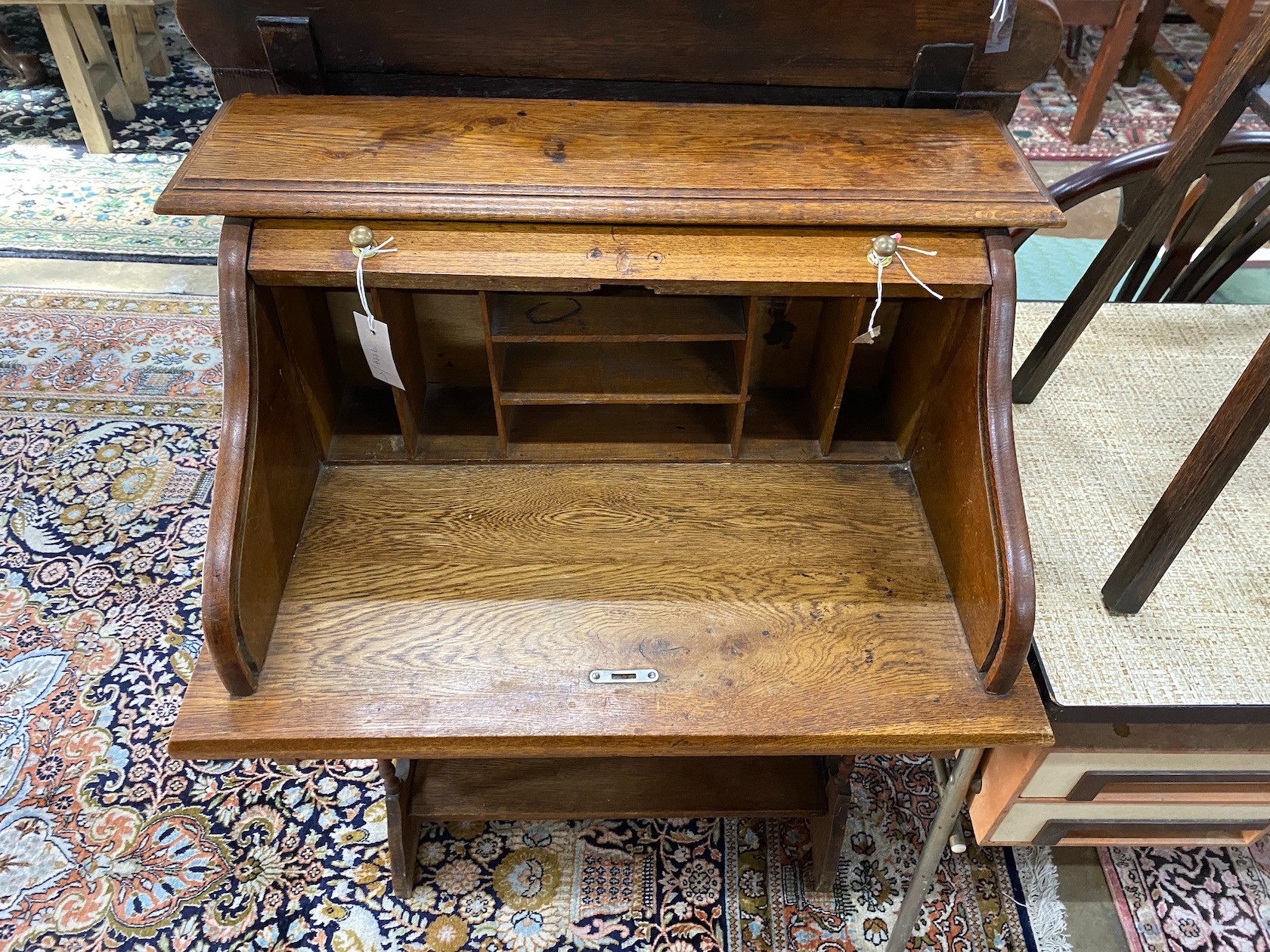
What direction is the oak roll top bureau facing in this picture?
toward the camera

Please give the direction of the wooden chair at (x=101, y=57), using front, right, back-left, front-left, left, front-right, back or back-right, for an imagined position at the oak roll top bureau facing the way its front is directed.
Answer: back-right

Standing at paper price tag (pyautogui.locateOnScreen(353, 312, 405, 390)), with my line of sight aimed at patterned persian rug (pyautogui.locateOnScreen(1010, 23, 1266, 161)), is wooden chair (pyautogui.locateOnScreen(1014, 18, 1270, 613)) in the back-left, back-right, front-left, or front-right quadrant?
front-right

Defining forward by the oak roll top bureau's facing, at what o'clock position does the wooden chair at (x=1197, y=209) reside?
The wooden chair is roughly at 8 o'clock from the oak roll top bureau.

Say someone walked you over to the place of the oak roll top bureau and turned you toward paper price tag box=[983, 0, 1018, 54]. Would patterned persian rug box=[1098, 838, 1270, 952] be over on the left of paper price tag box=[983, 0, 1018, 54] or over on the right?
right

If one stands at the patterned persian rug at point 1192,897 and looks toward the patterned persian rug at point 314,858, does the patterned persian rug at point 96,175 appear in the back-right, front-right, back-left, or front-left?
front-right

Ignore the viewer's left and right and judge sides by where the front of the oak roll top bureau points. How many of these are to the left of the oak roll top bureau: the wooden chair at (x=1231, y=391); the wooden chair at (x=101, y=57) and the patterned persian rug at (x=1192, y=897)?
2

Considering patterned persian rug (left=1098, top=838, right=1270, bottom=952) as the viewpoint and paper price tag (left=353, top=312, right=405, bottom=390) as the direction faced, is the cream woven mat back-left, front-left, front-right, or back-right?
front-right

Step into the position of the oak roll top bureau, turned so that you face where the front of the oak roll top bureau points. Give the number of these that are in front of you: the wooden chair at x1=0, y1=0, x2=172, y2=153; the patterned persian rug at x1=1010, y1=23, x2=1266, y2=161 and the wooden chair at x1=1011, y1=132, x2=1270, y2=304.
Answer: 0

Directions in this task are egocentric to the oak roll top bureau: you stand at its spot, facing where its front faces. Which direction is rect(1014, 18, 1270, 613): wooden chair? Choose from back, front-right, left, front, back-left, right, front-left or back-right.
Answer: left

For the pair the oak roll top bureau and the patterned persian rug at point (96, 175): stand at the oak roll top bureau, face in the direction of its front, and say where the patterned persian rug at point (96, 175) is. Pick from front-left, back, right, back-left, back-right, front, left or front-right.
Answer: back-right

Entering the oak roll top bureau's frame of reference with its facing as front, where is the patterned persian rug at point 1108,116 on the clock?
The patterned persian rug is roughly at 7 o'clock from the oak roll top bureau.

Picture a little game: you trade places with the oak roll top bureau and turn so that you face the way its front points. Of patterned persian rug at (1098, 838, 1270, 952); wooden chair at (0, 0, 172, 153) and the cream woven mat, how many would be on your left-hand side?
2

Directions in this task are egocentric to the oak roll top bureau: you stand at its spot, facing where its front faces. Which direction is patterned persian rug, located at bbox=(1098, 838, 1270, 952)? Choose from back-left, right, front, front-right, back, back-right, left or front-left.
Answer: left
